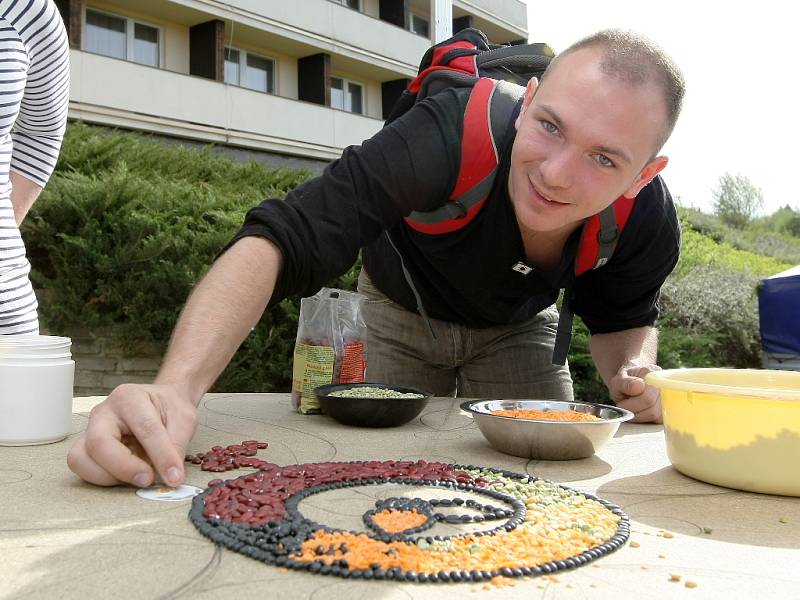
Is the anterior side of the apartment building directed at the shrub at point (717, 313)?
yes

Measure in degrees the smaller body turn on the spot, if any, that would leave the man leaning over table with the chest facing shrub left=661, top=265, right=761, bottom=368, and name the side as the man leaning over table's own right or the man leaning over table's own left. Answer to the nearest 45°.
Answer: approximately 135° to the man leaning over table's own left

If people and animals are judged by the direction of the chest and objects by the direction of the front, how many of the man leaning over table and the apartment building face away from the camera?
0

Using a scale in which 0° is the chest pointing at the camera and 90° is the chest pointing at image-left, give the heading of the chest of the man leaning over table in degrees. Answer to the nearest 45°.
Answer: approximately 0°

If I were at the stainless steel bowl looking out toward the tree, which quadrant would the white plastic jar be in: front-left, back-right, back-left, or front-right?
back-left

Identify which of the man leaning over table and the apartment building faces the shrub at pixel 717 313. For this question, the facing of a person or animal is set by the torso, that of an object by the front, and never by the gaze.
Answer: the apartment building

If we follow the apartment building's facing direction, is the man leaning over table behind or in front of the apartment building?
in front

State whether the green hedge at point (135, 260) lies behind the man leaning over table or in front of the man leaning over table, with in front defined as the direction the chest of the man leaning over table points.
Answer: behind
